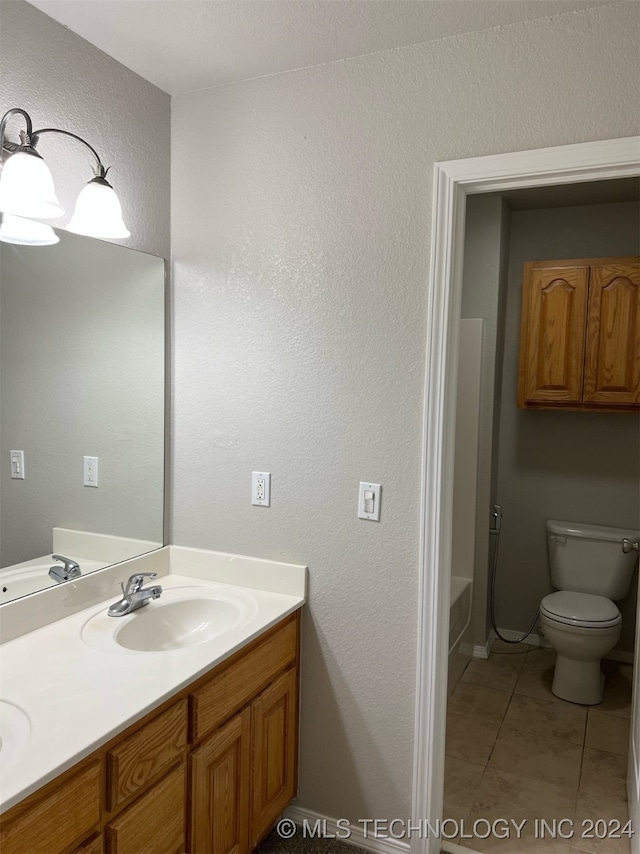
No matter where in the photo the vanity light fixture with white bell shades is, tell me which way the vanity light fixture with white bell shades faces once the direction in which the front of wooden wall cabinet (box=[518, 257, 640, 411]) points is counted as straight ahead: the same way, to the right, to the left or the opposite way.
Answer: to the left

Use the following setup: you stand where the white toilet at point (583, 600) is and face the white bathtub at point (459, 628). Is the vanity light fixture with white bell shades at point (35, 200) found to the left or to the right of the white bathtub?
left

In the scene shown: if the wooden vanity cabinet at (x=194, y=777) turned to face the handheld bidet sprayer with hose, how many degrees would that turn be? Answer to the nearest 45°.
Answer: approximately 90° to its left

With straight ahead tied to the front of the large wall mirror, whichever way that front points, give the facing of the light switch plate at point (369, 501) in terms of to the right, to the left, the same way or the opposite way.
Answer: to the right

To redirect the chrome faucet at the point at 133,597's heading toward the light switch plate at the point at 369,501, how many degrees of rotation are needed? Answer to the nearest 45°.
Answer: approximately 45° to its left

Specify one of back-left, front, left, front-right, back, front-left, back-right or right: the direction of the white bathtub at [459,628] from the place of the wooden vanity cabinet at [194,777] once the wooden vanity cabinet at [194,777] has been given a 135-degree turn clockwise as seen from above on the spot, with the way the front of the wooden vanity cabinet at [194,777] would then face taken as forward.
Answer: back-right

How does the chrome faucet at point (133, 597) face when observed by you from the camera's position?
facing the viewer and to the right of the viewer

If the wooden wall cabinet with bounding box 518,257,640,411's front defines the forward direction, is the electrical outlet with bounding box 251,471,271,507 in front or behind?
in front

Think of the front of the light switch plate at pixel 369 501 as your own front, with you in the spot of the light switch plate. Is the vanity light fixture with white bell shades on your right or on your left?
on your right

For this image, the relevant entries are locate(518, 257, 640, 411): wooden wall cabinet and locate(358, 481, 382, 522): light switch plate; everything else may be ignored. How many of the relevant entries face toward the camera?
2

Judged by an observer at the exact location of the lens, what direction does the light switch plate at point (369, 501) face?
facing the viewer
